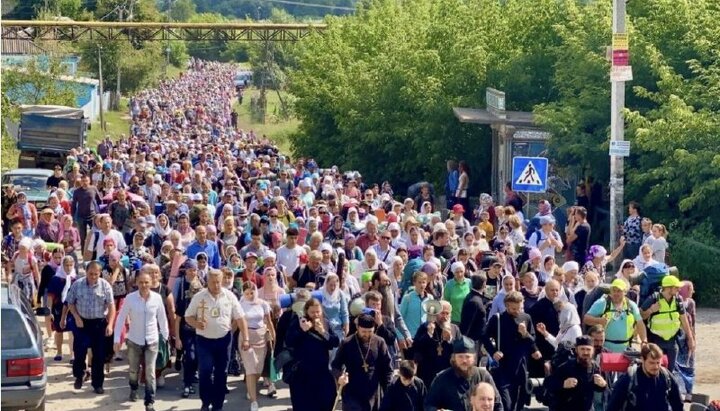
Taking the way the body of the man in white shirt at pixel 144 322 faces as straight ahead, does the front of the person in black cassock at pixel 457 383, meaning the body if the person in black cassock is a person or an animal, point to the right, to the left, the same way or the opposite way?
the same way

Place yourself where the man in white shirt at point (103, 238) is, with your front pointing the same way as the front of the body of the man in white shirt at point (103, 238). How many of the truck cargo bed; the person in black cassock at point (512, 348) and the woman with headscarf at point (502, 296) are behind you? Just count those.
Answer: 1

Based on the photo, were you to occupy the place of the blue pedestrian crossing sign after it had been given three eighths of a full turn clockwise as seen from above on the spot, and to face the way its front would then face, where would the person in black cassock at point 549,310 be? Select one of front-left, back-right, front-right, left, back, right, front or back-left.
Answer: back-left

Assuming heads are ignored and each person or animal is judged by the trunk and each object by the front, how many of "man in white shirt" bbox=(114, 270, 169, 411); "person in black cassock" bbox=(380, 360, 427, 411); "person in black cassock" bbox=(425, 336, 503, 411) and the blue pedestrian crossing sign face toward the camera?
4

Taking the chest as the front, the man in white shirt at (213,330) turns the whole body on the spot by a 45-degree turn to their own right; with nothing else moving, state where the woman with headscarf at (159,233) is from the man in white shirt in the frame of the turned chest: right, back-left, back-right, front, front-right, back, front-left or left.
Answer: back-right

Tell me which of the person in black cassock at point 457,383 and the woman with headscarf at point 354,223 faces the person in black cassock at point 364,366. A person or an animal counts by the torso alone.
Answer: the woman with headscarf

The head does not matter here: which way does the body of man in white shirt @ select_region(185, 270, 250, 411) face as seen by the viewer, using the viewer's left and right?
facing the viewer

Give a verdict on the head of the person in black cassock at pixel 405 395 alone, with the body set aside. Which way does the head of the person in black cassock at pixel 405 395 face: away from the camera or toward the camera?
toward the camera

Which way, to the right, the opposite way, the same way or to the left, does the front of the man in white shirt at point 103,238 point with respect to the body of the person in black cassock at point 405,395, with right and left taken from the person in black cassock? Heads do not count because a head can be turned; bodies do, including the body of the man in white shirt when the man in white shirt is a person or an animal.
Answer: the same way

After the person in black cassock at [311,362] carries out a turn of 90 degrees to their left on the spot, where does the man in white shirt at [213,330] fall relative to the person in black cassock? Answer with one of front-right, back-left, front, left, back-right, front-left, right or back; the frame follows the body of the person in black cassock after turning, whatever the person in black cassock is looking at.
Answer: back-left

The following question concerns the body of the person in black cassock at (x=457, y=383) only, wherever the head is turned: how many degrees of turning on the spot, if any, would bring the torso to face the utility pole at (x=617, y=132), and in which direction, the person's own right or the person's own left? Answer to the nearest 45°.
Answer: approximately 180°

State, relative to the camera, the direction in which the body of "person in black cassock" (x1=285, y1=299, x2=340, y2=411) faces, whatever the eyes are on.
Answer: toward the camera

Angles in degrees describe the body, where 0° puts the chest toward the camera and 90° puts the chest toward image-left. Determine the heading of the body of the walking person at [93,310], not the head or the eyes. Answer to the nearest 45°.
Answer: approximately 0°

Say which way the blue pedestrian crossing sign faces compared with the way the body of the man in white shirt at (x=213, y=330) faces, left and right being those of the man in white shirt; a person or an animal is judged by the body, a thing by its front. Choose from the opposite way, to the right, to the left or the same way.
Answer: the same way

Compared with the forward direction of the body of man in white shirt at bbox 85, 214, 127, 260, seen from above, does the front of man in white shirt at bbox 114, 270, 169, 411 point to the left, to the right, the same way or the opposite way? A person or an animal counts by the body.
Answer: the same way

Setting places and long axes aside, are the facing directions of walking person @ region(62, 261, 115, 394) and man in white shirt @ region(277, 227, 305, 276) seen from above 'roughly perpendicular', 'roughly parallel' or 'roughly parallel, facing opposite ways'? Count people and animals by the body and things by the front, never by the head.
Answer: roughly parallel

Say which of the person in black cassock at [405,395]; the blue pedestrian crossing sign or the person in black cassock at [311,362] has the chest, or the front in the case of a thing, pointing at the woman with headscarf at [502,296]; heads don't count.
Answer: the blue pedestrian crossing sign

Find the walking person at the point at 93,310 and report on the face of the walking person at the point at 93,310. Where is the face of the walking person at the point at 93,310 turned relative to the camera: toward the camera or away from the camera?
toward the camera

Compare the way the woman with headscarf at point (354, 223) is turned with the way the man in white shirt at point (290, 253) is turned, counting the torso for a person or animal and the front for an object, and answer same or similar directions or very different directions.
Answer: same or similar directions

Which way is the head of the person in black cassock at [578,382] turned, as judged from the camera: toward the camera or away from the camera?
toward the camera
